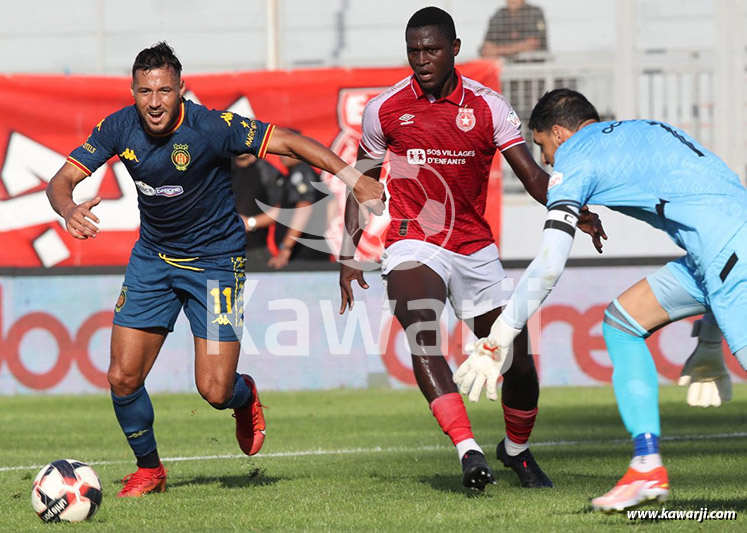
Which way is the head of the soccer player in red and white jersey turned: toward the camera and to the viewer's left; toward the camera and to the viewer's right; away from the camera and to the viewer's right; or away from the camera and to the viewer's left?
toward the camera and to the viewer's left

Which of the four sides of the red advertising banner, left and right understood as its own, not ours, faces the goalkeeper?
front

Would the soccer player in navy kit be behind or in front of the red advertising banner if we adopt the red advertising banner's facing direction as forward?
in front

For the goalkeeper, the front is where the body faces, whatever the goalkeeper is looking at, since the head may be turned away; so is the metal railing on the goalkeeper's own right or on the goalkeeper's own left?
on the goalkeeper's own right

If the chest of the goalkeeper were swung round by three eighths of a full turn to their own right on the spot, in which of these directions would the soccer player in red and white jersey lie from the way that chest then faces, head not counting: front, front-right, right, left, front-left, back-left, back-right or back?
left

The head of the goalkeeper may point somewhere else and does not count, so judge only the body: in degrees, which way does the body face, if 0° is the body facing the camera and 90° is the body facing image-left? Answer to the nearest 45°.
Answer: approximately 90°

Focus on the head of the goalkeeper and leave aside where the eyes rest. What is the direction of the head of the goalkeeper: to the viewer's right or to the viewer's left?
to the viewer's left

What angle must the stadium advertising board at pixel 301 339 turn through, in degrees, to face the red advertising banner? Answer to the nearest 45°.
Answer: approximately 135° to its right

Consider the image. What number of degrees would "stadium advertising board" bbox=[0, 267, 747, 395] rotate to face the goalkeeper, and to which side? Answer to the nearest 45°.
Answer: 0° — it already faces them
